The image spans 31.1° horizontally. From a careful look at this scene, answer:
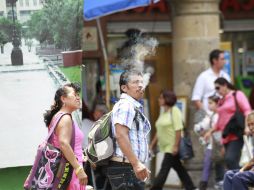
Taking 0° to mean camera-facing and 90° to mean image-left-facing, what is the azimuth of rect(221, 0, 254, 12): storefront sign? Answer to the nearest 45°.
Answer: approximately 0°

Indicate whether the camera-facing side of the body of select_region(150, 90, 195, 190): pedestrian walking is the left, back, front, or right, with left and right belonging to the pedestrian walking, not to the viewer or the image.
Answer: left

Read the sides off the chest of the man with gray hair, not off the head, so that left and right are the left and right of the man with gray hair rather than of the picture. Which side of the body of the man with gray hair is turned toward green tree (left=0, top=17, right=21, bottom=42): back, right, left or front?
back

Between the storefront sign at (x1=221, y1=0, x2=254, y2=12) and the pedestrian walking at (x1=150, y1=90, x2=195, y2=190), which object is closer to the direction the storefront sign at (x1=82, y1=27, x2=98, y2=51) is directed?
the pedestrian walking

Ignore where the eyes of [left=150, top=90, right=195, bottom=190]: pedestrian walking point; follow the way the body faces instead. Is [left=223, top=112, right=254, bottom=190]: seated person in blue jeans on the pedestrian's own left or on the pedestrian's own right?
on the pedestrian's own left

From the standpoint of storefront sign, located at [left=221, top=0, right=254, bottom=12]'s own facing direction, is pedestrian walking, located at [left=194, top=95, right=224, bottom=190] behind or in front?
in front

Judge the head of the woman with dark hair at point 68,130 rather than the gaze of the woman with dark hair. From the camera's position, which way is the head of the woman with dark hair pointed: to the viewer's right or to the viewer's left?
to the viewer's right
